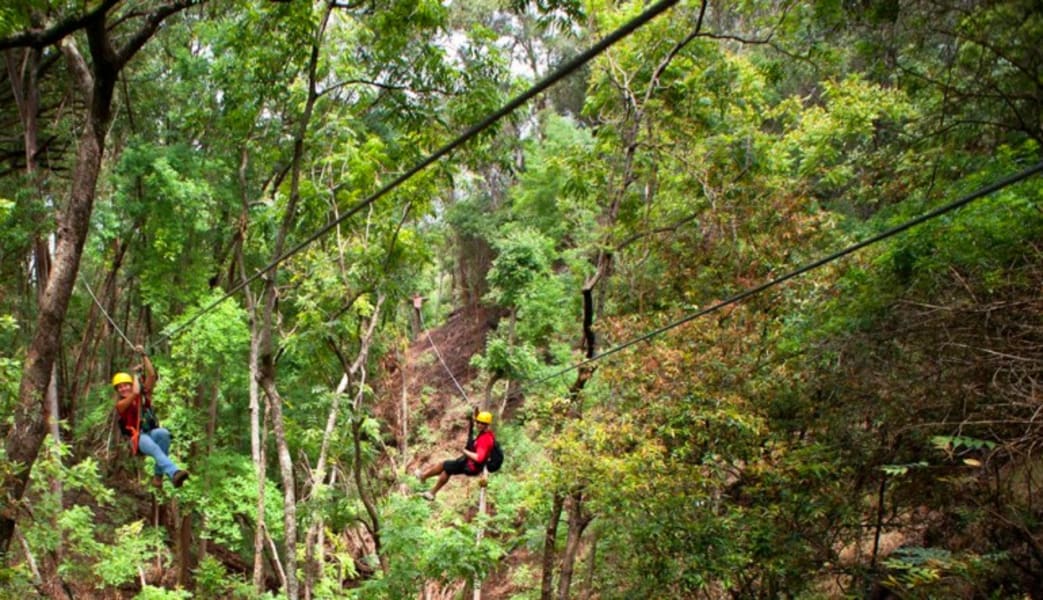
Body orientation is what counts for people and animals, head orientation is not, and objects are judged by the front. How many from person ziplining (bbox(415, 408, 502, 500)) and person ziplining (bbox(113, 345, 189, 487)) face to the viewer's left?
1

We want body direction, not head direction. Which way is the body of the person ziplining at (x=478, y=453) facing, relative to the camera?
to the viewer's left

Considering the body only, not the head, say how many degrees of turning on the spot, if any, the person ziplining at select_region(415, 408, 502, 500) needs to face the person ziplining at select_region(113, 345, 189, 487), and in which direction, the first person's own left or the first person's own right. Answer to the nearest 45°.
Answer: approximately 45° to the first person's own left

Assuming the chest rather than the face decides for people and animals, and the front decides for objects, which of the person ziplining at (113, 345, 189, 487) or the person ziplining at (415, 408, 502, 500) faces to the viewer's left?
the person ziplining at (415, 408, 502, 500)

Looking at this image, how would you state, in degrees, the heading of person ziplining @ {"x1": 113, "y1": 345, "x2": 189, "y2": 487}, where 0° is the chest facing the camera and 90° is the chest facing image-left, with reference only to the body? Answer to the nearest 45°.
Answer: approximately 315°
